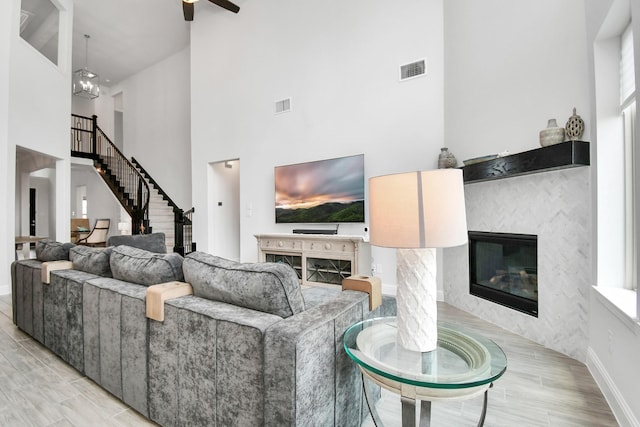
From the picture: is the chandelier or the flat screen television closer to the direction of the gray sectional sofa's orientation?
the flat screen television

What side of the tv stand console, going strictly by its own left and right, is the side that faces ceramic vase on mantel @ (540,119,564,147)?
left

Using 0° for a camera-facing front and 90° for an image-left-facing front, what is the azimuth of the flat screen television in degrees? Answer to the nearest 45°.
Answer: approximately 45°

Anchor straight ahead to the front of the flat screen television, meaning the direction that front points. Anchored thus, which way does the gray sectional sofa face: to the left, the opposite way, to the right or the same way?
the opposite way

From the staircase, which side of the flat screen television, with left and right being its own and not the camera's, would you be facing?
right

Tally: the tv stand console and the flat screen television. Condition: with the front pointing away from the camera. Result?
0

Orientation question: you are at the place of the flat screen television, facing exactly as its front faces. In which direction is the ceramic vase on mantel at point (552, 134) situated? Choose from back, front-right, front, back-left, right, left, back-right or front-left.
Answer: left

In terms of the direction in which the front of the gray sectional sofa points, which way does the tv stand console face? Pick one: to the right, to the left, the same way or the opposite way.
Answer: the opposite way

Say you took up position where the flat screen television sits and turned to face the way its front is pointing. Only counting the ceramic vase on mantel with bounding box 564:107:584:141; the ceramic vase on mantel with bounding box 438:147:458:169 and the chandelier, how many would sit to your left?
2

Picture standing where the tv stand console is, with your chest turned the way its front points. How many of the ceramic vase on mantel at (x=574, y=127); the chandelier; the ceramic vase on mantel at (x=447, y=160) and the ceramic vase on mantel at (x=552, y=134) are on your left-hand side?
3

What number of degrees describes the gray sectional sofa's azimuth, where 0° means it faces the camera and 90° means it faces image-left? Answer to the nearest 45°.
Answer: approximately 225°

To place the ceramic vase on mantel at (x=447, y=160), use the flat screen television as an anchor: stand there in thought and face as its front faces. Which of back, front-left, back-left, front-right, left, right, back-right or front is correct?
left
